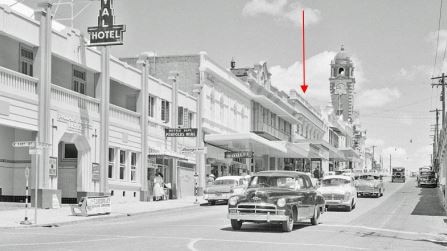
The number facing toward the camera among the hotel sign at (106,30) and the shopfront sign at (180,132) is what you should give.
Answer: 2

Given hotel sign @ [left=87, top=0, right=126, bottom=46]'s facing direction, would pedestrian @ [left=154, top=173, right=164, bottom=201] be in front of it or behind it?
behind

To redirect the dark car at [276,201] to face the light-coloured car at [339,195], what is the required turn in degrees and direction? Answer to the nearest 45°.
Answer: approximately 135° to its right

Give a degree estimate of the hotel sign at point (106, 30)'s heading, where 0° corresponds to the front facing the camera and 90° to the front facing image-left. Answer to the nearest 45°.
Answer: approximately 0°

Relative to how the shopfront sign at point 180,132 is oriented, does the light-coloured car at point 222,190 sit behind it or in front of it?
in front
